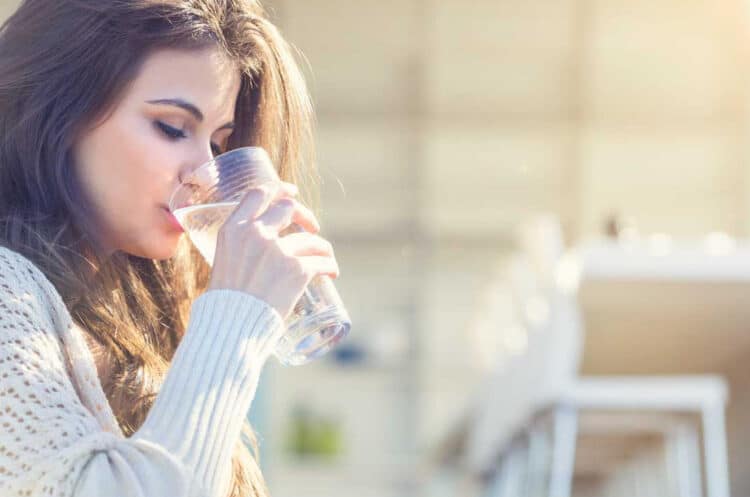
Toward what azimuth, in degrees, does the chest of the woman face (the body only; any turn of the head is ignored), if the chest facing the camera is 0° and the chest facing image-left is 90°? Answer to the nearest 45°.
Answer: approximately 315°

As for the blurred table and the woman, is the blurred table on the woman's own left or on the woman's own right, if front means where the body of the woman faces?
on the woman's own left
